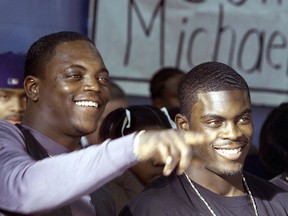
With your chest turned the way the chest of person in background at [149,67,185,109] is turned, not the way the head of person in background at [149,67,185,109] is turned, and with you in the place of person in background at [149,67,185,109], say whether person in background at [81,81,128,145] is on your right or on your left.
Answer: on your right

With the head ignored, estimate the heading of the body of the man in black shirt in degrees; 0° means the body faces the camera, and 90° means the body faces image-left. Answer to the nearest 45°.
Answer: approximately 315°

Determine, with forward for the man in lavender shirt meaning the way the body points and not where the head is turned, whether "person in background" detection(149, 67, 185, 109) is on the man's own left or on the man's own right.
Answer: on the man's own left

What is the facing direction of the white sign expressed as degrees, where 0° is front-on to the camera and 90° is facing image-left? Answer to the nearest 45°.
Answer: approximately 0°

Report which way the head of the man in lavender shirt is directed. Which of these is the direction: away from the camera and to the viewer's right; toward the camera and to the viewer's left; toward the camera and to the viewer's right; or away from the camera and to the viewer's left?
toward the camera and to the viewer's right

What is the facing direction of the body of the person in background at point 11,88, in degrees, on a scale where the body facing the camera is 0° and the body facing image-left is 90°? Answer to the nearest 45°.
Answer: approximately 315°

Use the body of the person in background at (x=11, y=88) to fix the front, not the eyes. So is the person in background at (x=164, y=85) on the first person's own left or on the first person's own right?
on the first person's own left

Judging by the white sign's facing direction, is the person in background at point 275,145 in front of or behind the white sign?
in front
